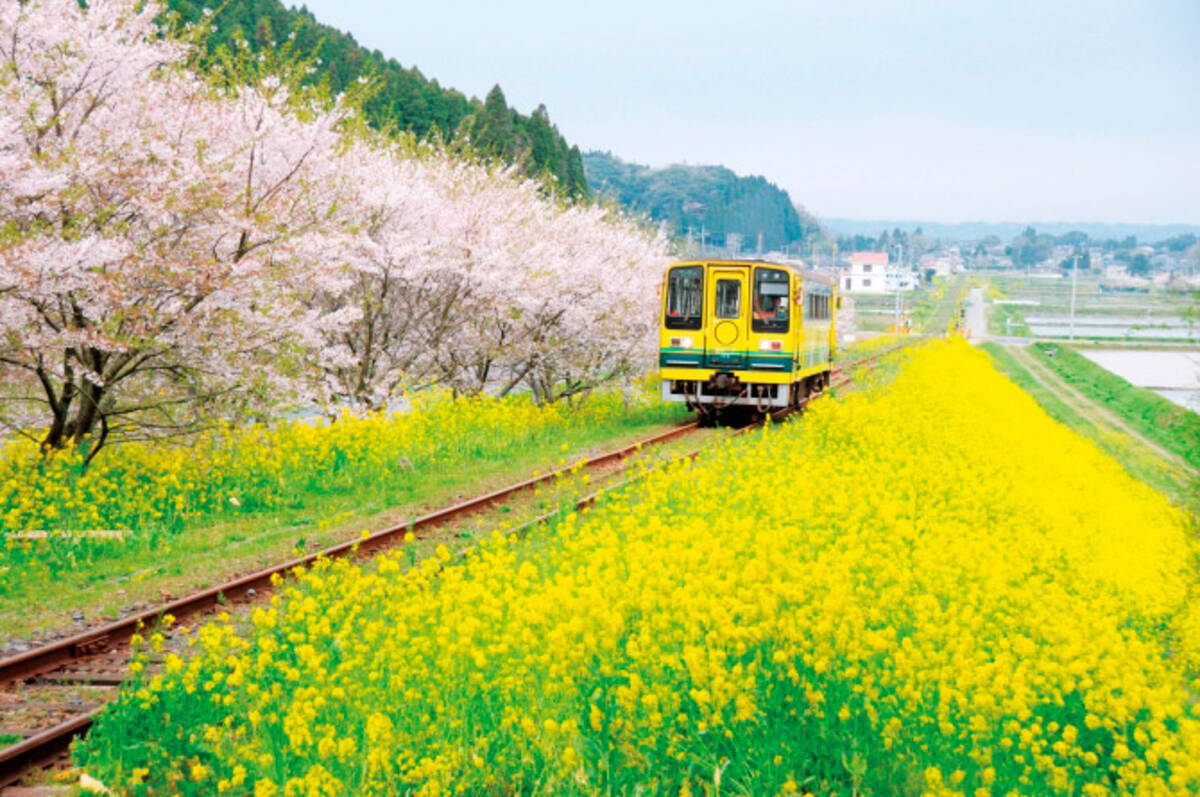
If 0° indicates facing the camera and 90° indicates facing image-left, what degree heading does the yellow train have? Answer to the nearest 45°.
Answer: approximately 0°

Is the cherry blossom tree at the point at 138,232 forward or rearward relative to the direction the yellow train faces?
forward
